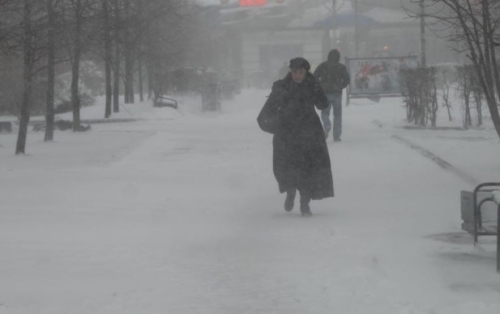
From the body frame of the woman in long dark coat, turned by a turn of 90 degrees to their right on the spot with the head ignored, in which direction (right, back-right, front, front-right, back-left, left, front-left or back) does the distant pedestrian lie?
right

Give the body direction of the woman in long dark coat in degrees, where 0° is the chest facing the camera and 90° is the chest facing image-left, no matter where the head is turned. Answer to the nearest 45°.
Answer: approximately 0°

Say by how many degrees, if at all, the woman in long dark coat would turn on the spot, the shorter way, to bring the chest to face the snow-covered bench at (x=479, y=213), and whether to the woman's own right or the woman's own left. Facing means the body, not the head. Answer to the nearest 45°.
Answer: approximately 45° to the woman's own left
